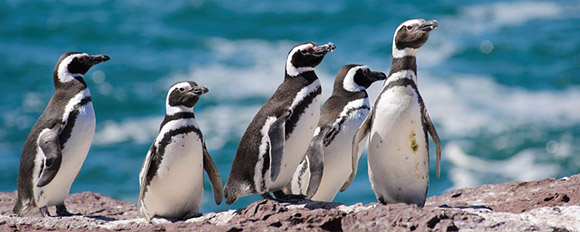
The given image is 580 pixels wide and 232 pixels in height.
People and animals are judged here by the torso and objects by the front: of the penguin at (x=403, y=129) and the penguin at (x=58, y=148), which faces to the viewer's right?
the penguin at (x=58, y=148)

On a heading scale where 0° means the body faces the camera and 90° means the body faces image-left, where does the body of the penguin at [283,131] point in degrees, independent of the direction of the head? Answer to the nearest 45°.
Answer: approximately 270°

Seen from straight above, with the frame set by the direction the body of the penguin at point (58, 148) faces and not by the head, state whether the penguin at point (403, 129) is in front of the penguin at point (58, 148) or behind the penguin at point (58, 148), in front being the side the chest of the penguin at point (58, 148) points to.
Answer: in front

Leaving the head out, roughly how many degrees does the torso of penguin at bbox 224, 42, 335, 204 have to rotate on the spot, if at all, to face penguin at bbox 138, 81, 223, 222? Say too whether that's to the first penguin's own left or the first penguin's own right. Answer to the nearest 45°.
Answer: approximately 180°

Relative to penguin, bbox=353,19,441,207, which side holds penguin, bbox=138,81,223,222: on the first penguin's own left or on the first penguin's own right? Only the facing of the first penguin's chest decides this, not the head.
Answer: on the first penguin's own right

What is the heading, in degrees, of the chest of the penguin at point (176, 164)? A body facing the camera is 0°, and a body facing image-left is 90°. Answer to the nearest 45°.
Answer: approximately 315°

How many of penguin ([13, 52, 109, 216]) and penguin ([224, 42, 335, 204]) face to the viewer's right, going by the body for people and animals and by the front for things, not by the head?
2

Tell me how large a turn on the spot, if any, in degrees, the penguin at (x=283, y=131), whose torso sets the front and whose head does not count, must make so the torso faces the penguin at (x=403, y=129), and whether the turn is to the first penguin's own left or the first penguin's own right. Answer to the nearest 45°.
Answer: approximately 45° to the first penguin's own right

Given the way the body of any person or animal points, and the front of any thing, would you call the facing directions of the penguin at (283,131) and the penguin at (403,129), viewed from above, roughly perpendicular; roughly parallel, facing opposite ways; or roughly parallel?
roughly perpendicular

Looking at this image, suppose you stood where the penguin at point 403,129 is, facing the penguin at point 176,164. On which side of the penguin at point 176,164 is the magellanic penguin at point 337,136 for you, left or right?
right
